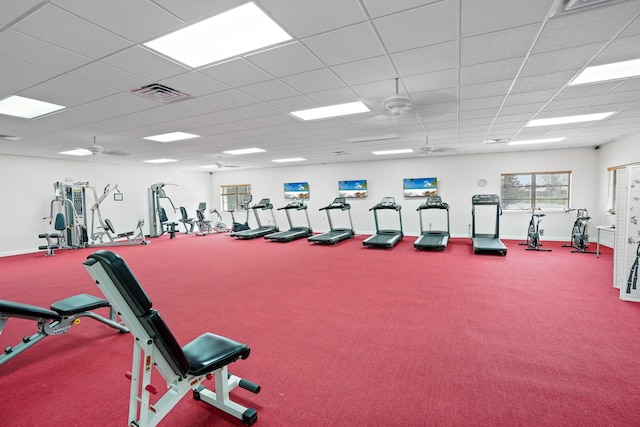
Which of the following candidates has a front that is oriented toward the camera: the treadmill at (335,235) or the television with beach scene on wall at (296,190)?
the television with beach scene on wall

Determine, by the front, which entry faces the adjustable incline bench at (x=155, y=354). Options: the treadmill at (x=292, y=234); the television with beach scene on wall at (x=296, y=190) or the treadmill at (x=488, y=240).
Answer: the television with beach scene on wall

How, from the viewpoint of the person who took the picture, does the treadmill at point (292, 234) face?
facing away from the viewer and to the right of the viewer

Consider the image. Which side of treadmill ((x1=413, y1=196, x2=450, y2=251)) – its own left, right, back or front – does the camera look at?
back

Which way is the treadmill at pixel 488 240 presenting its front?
away from the camera

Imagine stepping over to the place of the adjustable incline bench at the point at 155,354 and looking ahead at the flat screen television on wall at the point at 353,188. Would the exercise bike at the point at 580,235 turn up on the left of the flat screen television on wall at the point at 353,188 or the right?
right

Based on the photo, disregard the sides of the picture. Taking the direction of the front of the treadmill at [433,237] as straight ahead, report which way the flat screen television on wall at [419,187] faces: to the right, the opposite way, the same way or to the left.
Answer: the opposite way

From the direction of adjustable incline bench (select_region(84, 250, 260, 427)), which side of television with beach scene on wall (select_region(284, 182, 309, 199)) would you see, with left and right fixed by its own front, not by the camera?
front

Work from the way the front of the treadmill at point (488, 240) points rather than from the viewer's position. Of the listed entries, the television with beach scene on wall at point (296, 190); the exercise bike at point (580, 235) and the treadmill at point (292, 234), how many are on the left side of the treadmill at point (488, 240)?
2

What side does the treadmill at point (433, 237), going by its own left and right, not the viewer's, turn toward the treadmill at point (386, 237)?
left

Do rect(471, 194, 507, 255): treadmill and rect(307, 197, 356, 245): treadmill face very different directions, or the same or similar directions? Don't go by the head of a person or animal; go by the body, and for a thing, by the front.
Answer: same or similar directions

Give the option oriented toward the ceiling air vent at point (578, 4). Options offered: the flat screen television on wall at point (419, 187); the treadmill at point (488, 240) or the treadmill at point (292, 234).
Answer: the flat screen television on wall

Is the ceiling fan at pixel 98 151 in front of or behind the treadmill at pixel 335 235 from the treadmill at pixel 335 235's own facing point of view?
behind

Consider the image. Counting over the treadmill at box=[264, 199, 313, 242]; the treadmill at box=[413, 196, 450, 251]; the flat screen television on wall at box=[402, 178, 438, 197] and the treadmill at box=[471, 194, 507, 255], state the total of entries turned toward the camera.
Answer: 1

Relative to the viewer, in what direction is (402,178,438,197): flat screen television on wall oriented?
toward the camera

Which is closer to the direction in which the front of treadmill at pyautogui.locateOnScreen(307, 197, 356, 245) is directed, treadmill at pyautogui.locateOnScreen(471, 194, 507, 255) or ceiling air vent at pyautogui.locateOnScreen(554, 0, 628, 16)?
the treadmill

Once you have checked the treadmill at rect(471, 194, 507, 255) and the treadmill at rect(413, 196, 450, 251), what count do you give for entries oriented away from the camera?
2

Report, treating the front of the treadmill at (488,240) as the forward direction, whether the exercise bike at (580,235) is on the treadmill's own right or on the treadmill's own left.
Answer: on the treadmill's own right

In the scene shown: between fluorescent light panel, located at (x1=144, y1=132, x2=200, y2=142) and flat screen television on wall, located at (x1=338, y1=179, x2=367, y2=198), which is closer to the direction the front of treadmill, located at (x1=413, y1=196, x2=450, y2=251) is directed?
the flat screen television on wall

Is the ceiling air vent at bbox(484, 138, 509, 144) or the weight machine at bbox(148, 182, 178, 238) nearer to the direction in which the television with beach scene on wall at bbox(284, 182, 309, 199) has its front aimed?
the ceiling air vent

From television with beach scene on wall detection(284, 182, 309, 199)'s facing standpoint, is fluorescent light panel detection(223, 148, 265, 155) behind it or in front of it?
in front

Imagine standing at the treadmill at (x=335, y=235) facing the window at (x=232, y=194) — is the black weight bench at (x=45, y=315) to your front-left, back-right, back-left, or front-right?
back-left
